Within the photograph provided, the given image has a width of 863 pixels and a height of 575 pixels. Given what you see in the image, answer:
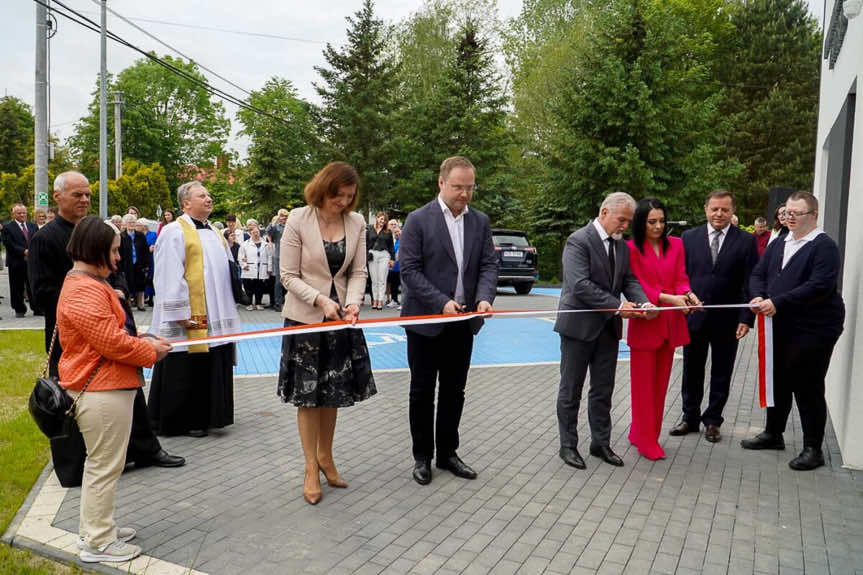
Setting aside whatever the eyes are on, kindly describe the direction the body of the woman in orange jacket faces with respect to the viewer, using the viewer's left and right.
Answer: facing to the right of the viewer

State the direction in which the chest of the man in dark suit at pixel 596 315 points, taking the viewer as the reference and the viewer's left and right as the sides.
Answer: facing the viewer and to the right of the viewer

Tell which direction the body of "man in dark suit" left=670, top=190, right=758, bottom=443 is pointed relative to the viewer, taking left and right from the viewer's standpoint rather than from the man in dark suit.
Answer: facing the viewer

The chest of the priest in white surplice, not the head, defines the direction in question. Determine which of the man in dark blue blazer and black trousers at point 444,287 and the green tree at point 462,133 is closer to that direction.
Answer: the man in dark blue blazer and black trousers

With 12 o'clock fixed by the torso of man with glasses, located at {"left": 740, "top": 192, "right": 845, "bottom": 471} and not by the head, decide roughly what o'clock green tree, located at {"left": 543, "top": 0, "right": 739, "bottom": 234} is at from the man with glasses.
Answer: The green tree is roughly at 4 o'clock from the man with glasses.

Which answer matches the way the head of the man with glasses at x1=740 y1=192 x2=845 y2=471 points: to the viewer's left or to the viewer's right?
to the viewer's left

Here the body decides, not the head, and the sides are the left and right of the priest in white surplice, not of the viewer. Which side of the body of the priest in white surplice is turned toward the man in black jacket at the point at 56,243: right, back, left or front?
right

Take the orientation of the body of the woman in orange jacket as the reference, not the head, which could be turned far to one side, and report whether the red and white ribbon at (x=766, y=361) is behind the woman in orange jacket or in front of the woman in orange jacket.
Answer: in front
